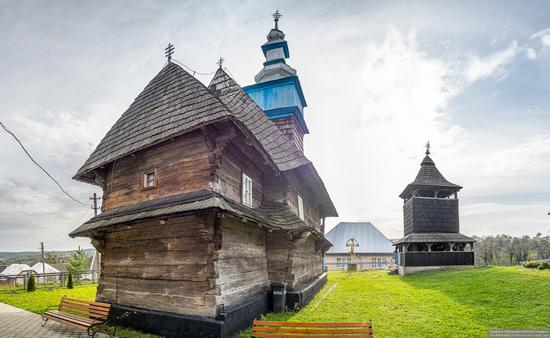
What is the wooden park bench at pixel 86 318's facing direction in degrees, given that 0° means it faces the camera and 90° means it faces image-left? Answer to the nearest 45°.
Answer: approximately 45°

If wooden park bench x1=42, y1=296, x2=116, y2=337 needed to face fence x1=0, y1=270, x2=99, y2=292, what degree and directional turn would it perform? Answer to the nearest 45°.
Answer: approximately 135° to its right
